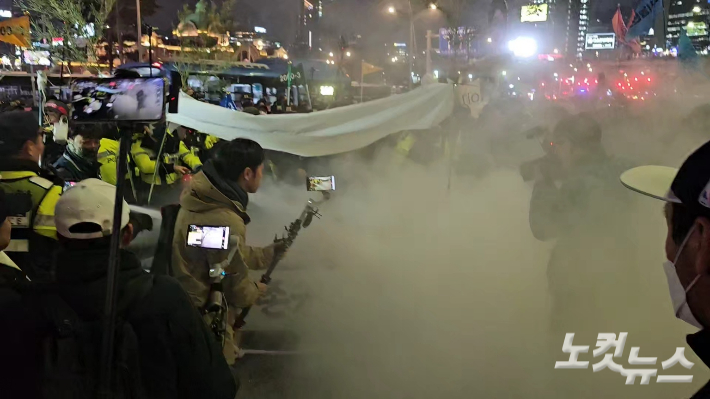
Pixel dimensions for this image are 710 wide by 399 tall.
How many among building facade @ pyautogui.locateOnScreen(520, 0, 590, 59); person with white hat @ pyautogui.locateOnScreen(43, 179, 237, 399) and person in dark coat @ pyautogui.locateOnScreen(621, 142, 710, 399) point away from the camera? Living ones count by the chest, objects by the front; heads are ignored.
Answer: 1

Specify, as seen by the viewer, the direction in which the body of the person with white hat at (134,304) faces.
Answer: away from the camera

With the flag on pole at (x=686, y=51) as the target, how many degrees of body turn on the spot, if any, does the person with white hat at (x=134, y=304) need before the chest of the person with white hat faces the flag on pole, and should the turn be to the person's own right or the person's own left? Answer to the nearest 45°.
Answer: approximately 45° to the person's own right

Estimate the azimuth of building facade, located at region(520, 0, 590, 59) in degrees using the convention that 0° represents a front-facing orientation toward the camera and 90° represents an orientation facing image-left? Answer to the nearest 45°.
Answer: approximately 0°

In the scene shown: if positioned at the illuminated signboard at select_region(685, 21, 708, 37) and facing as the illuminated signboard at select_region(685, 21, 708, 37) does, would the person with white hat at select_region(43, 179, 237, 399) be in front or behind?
in front

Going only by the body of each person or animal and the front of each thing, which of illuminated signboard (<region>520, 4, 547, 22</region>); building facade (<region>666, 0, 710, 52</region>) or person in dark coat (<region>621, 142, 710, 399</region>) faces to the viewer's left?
the person in dark coat

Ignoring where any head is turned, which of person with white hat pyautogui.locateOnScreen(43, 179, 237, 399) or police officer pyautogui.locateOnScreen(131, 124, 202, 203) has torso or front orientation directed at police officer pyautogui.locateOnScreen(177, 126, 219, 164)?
the person with white hat

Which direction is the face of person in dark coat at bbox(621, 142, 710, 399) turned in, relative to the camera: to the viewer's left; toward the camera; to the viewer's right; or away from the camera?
to the viewer's left

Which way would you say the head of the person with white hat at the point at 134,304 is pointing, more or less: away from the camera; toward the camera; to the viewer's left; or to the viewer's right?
away from the camera

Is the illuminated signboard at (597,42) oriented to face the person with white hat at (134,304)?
yes

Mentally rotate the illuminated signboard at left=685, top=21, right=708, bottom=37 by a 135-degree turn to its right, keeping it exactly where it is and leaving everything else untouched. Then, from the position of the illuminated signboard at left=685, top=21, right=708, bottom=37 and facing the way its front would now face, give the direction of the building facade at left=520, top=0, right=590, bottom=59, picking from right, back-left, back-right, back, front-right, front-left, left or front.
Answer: front

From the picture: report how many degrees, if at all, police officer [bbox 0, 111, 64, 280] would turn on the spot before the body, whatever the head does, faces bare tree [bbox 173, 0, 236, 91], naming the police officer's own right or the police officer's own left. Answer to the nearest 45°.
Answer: approximately 45° to the police officer's own left
